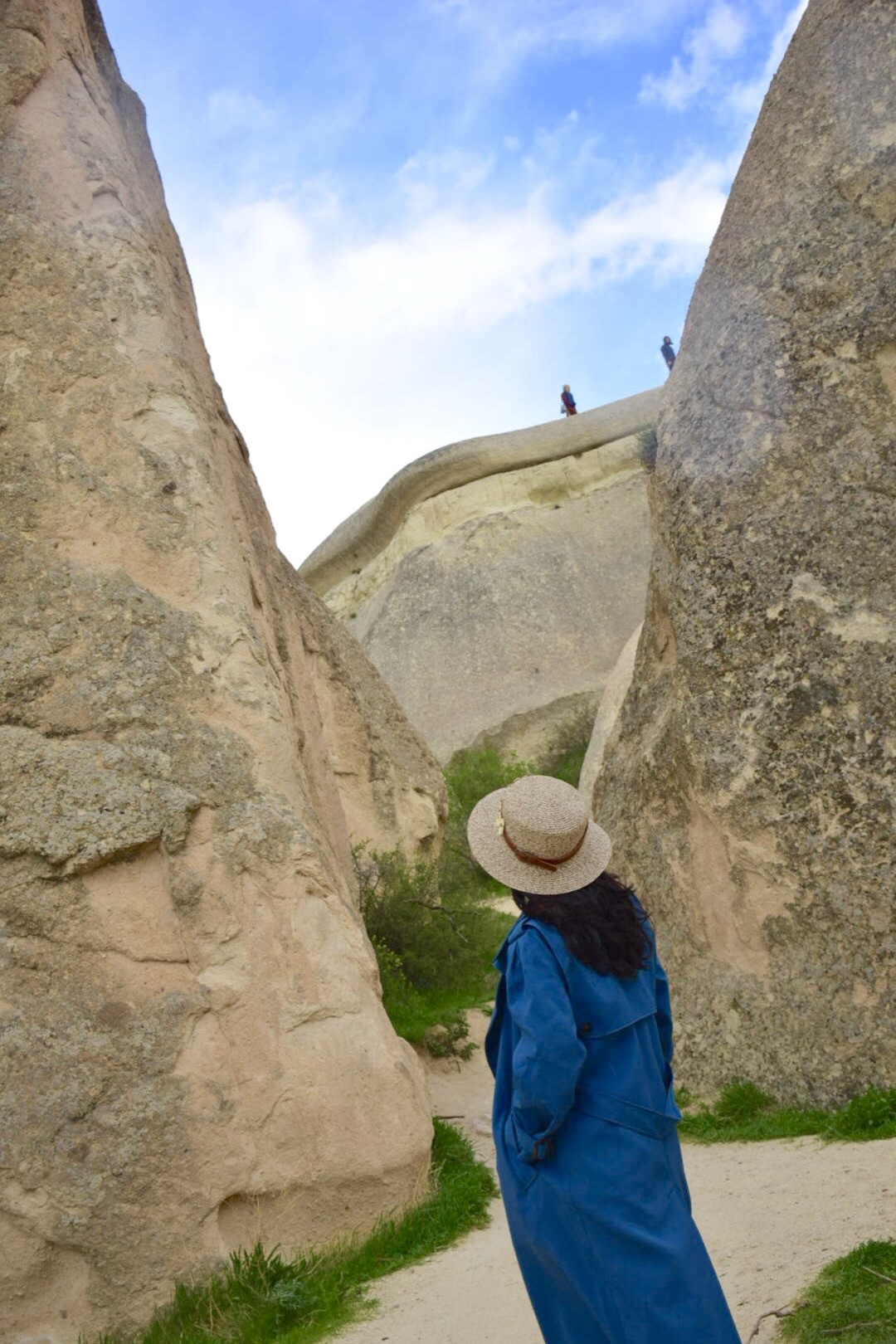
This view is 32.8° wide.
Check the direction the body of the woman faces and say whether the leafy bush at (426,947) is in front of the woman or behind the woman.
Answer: in front

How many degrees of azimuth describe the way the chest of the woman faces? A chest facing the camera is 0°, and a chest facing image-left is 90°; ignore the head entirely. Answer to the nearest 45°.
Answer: approximately 135°

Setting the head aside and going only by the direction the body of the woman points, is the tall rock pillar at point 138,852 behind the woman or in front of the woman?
in front

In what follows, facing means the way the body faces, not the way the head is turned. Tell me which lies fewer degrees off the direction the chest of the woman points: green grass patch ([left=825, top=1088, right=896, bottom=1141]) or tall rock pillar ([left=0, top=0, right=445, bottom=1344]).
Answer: the tall rock pillar

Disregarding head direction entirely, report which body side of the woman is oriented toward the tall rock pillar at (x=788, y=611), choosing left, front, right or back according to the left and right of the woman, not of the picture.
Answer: right

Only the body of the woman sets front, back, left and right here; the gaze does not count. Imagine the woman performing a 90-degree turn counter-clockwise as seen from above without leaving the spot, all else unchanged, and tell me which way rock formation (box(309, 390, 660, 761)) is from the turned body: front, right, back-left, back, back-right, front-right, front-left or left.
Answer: back-right

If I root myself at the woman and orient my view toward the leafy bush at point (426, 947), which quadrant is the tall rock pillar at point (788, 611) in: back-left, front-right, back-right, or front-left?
front-right

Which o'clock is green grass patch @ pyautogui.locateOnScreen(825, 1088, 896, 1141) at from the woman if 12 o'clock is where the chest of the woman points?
The green grass patch is roughly at 2 o'clock from the woman.

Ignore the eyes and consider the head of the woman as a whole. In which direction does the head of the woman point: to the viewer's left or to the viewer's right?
to the viewer's left
